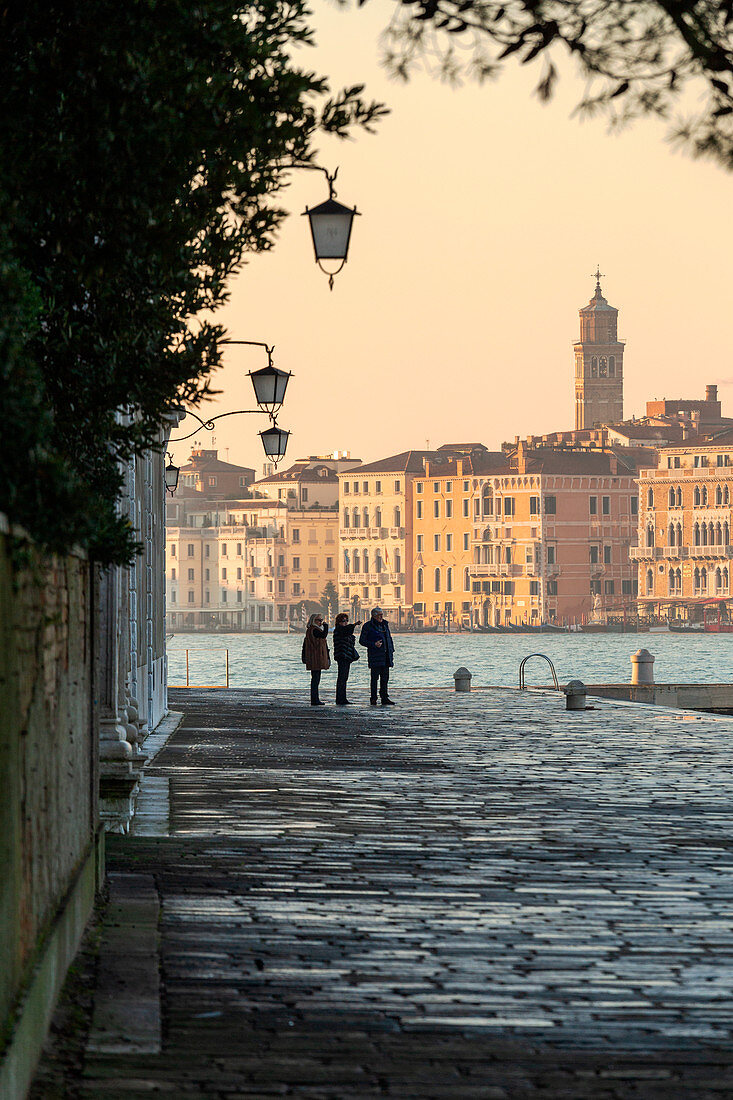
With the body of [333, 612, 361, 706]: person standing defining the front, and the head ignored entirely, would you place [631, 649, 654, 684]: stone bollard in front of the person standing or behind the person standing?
in front

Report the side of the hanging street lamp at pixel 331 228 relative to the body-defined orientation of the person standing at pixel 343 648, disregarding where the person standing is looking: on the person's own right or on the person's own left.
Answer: on the person's own right

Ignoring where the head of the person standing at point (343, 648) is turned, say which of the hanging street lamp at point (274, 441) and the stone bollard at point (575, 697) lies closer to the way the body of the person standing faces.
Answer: the stone bollard

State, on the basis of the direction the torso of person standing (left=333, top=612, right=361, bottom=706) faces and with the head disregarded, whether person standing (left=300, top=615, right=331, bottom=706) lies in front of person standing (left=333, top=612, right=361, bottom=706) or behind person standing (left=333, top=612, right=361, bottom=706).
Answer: behind

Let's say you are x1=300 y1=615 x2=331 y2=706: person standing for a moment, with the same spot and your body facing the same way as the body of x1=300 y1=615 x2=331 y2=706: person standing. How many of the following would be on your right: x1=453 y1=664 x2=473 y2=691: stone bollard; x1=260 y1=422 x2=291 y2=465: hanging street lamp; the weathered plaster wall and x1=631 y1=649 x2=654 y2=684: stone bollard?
2

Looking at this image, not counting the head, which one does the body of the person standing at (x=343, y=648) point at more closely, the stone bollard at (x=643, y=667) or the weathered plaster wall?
the stone bollard

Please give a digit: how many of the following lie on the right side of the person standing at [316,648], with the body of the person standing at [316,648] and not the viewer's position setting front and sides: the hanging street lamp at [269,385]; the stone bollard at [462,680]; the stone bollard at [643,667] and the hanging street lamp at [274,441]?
2
